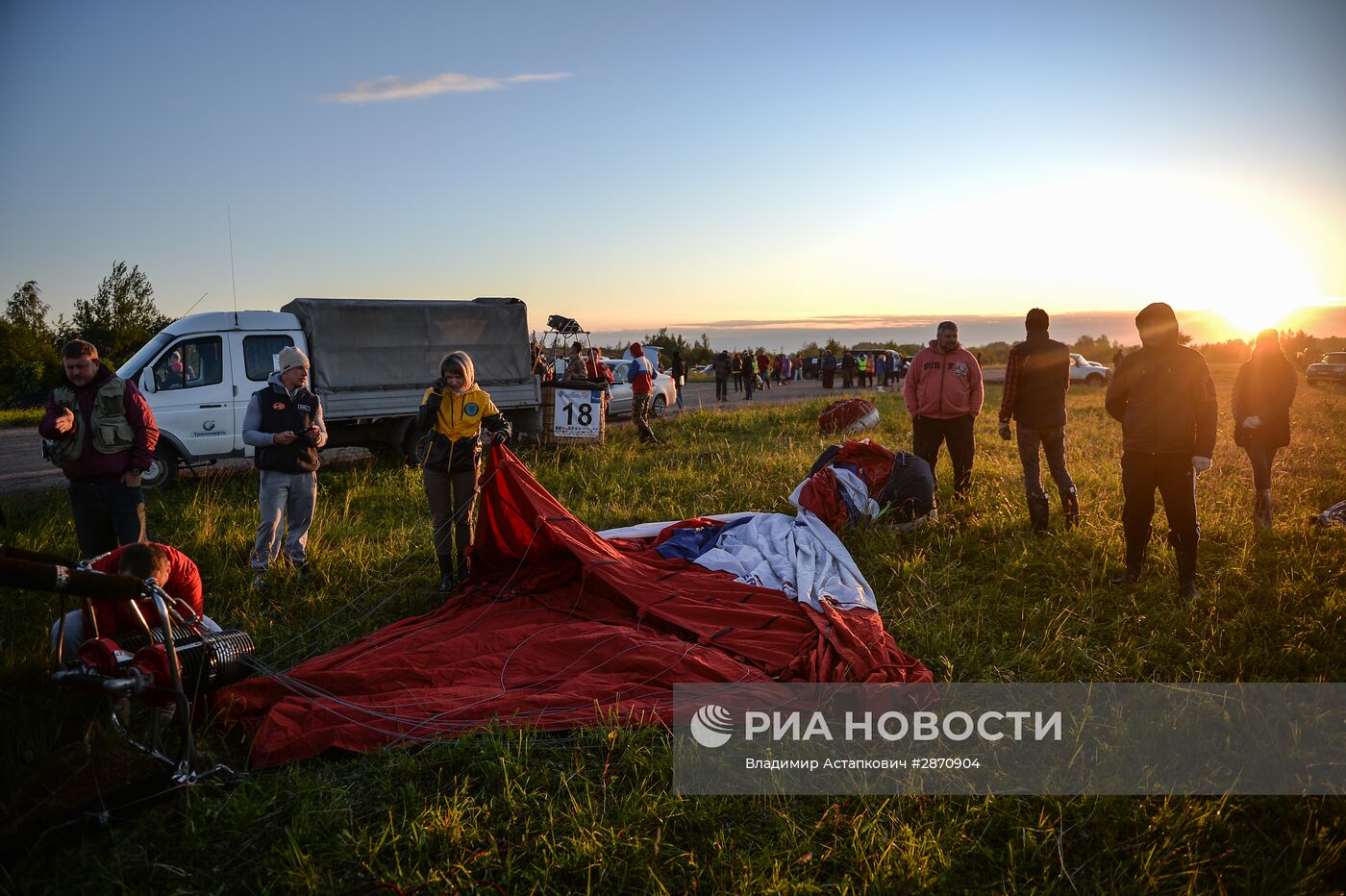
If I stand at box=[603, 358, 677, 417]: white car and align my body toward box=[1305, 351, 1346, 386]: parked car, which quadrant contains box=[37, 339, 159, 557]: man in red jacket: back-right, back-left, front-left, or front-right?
back-right

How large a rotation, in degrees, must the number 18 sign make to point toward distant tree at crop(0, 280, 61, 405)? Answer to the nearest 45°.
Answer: approximately 135° to its right

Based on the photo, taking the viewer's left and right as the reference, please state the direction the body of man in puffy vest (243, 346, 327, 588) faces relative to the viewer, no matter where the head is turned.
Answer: facing the viewer and to the right of the viewer

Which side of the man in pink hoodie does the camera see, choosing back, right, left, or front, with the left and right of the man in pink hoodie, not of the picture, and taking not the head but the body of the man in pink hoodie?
front

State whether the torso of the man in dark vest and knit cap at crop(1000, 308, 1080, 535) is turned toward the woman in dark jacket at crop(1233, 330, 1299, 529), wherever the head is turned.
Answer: no

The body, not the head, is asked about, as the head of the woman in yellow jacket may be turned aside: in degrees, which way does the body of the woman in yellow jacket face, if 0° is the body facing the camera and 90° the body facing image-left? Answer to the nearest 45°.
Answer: approximately 0°

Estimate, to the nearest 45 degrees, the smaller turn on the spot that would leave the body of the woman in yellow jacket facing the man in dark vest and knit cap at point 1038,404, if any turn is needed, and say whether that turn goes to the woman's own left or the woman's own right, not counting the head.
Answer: approximately 90° to the woman's own left

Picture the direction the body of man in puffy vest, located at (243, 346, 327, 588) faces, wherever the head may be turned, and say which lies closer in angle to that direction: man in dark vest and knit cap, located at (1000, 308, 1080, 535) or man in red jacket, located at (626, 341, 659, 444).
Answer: the man in dark vest and knit cap

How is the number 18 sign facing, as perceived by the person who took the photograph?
facing the viewer

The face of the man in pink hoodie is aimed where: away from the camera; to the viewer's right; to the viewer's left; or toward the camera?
toward the camera

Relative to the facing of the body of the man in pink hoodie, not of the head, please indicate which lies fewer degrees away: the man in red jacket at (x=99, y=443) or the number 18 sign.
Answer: the man in red jacket

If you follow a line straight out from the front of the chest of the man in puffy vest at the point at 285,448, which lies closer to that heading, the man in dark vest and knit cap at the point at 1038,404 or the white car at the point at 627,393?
the man in dark vest and knit cap
